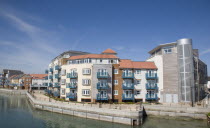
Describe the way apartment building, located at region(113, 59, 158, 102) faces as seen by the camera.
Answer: facing the viewer

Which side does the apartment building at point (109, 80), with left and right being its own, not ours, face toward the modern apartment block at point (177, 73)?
left

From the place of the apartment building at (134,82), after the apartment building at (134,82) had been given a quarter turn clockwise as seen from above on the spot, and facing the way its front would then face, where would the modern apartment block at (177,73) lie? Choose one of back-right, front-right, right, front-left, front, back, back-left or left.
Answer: back

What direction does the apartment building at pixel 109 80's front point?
toward the camera
